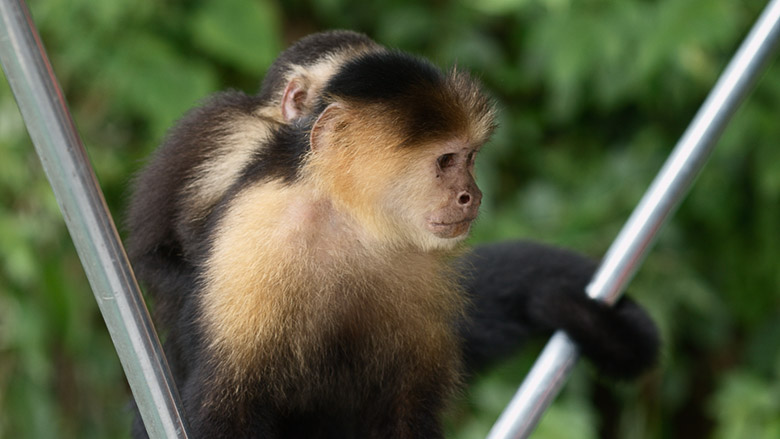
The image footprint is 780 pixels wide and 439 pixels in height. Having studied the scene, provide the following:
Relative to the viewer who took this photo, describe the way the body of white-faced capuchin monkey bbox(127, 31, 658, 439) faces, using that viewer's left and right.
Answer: facing the viewer and to the right of the viewer
